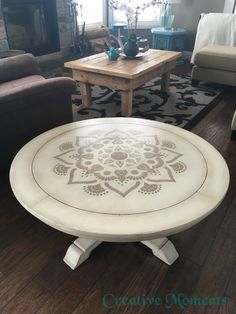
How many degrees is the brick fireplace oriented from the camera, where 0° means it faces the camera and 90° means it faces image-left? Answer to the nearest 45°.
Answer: approximately 0°

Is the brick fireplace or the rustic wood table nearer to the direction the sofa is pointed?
the rustic wood table

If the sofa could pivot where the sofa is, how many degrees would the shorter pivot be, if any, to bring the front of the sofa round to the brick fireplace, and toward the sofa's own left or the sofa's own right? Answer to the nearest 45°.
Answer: approximately 45° to the sofa's own left

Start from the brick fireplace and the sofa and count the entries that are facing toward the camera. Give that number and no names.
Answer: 1

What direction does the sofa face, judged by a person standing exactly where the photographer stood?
facing away from the viewer and to the right of the viewer

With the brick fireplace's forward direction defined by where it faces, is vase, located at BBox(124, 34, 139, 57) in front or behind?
in front

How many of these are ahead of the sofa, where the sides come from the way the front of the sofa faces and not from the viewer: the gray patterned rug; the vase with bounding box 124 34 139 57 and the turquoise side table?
3

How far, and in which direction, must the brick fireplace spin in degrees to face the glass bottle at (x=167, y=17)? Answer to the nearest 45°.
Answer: approximately 90° to its left

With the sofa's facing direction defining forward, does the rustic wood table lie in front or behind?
in front

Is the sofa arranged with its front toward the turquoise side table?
yes

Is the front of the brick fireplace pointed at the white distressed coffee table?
yes

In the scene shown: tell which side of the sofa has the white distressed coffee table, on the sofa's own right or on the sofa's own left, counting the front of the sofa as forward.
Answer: on the sofa's own right

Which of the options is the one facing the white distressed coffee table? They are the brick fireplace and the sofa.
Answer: the brick fireplace

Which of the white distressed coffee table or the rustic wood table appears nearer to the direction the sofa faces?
the rustic wood table

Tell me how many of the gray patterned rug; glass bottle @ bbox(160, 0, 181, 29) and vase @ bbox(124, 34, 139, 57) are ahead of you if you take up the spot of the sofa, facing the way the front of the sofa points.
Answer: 3

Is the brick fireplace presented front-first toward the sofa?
yes
